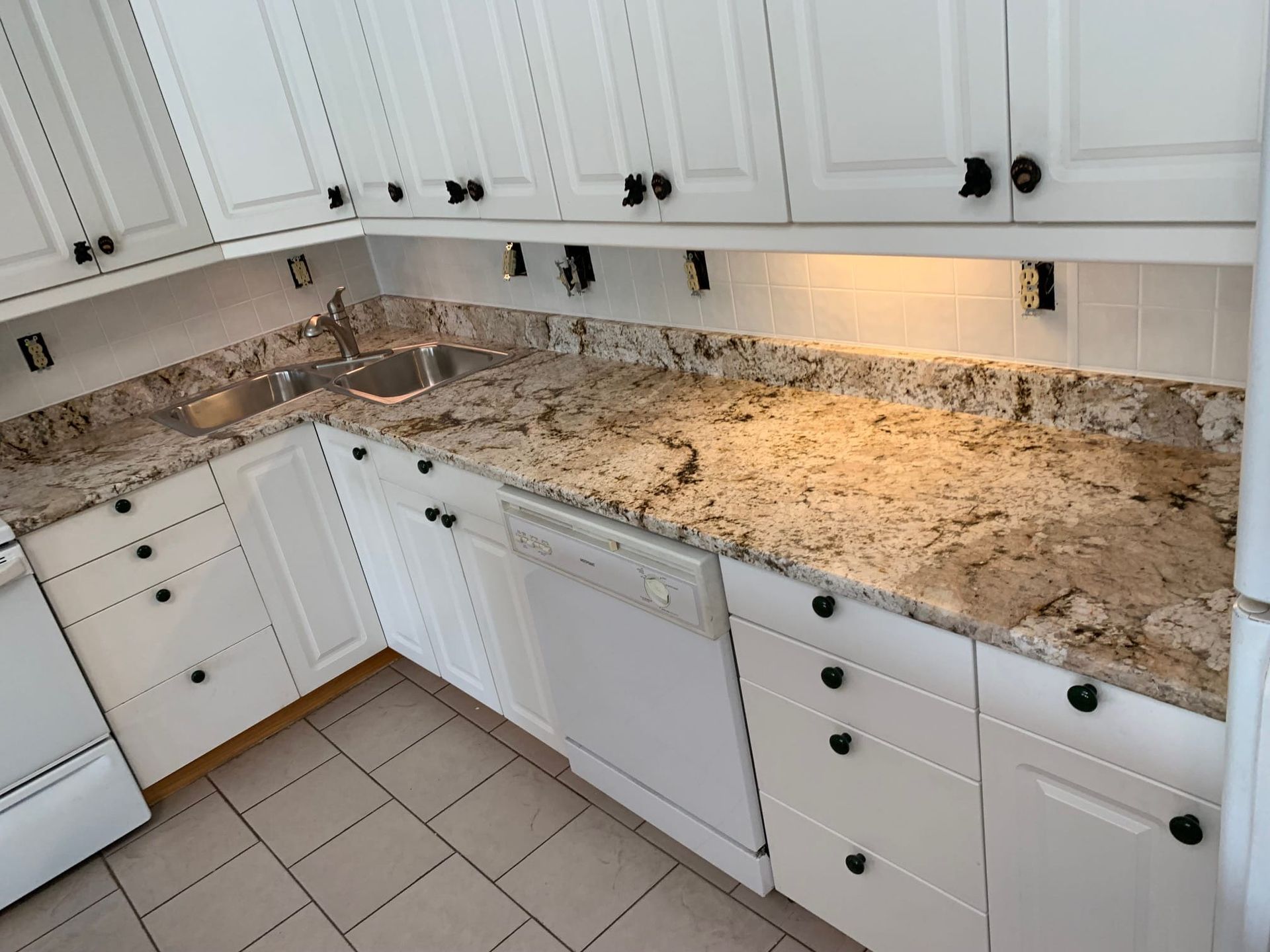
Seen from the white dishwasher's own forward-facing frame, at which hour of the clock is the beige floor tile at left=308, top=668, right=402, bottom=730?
The beige floor tile is roughly at 3 o'clock from the white dishwasher.

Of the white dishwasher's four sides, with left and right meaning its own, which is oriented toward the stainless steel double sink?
right

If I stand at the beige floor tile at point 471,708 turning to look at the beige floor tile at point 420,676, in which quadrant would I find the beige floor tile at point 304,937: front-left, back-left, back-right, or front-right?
back-left

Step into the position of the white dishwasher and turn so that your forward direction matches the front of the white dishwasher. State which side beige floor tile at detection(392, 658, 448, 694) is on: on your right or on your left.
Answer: on your right

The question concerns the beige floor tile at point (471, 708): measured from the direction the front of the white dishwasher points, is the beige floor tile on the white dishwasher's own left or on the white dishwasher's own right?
on the white dishwasher's own right

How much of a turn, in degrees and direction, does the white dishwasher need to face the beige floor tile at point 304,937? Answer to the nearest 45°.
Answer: approximately 45° to its right

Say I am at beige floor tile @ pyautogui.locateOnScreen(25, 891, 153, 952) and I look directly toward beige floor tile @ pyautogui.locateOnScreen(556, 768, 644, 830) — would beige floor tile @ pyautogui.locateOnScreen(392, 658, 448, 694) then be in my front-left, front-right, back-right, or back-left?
front-left

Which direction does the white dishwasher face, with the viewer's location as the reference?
facing the viewer and to the left of the viewer

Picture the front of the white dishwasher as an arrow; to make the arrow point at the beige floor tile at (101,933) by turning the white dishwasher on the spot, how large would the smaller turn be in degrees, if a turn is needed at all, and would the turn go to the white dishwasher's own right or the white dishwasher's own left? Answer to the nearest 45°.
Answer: approximately 45° to the white dishwasher's own right

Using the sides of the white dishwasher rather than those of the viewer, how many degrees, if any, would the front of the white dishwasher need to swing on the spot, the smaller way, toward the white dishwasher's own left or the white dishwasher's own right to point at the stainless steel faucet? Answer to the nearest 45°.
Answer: approximately 90° to the white dishwasher's own right
